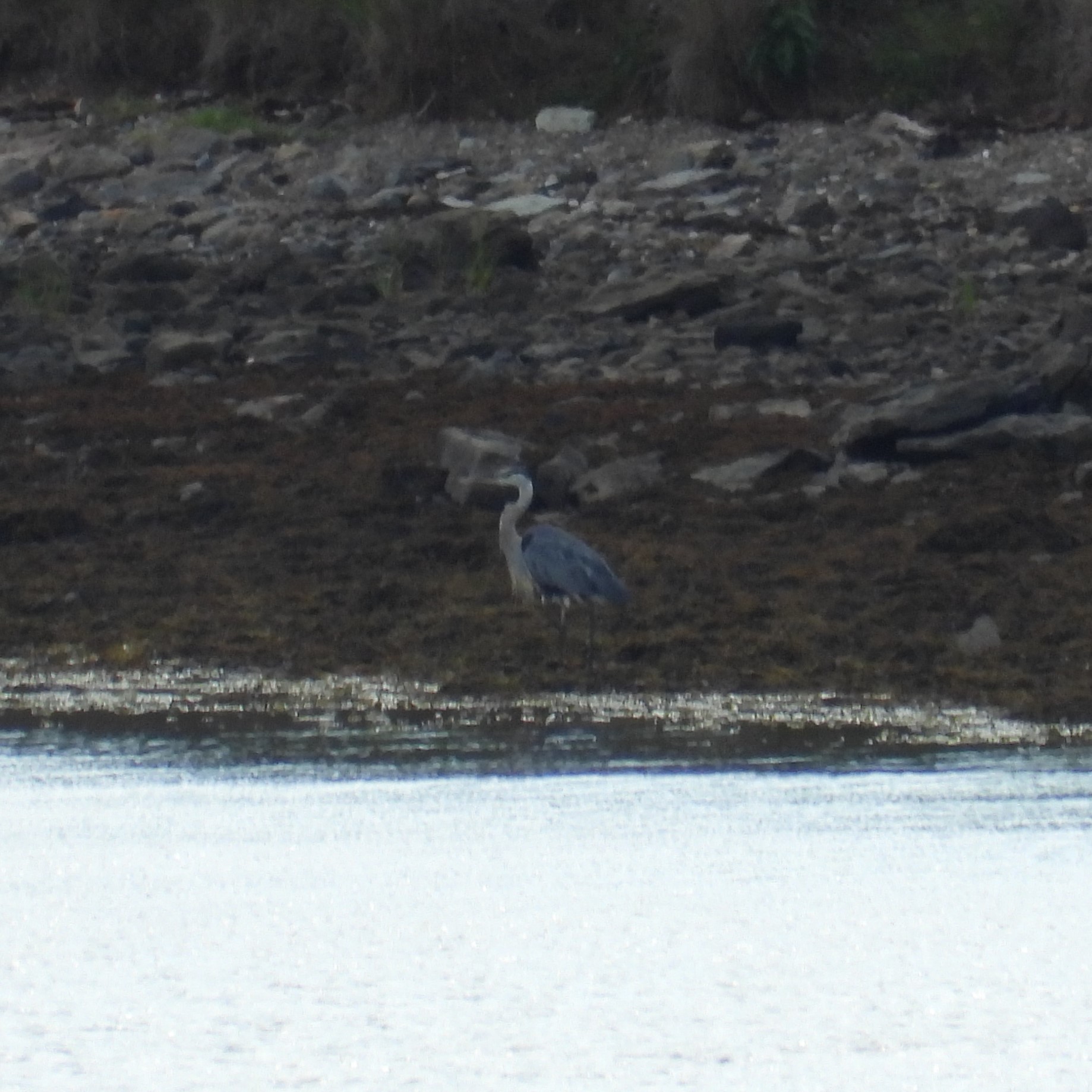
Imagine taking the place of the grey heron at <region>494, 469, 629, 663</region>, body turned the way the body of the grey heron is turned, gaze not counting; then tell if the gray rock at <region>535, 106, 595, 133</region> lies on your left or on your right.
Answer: on your right

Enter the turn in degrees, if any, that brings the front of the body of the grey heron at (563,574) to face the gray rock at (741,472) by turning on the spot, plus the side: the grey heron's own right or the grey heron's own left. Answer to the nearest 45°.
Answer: approximately 90° to the grey heron's own right

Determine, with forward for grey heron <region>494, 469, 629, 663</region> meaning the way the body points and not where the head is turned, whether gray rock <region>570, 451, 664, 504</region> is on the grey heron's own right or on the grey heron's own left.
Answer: on the grey heron's own right

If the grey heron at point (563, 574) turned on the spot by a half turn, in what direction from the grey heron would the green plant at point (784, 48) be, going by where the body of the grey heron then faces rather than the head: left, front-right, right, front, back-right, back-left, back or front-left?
left

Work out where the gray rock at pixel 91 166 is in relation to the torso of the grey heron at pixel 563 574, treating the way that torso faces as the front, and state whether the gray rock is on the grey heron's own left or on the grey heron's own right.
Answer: on the grey heron's own right

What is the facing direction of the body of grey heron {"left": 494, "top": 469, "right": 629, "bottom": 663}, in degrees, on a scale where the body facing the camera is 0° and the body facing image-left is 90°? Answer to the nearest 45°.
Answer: approximately 90°

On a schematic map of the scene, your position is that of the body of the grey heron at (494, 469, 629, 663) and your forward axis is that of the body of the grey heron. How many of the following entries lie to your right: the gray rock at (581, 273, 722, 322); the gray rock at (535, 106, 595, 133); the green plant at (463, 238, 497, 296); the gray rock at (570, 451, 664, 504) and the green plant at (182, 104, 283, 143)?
5

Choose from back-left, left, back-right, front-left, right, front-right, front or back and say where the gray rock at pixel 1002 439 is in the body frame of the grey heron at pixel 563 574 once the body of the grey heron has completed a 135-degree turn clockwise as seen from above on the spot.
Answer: front

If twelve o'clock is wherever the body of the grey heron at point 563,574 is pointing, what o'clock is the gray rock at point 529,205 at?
The gray rock is roughly at 3 o'clock from the grey heron.

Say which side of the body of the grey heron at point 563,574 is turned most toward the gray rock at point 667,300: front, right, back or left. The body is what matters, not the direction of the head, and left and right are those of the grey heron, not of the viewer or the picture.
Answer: right

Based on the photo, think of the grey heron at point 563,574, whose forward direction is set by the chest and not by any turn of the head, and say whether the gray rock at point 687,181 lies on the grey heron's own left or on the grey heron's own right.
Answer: on the grey heron's own right

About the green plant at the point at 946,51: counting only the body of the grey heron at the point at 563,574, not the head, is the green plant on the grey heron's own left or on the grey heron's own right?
on the grey heron's own right

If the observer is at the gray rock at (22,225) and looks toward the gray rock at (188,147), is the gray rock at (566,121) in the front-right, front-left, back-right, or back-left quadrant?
front-right

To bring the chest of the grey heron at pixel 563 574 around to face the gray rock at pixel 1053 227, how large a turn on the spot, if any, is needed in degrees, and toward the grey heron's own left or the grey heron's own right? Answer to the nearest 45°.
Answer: approximately 90° to the grey heron's own right

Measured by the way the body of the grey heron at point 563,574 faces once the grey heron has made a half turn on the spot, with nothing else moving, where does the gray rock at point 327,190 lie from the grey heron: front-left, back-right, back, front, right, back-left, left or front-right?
left
